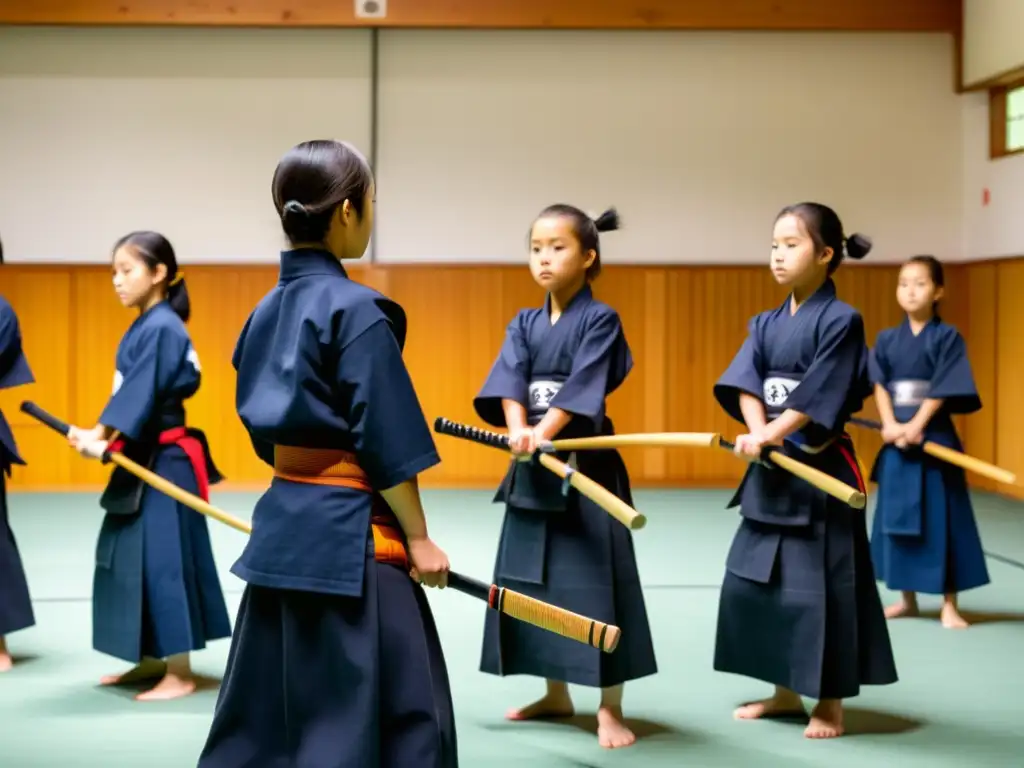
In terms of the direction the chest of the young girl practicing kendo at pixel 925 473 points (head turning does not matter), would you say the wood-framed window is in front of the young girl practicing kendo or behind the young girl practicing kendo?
behind

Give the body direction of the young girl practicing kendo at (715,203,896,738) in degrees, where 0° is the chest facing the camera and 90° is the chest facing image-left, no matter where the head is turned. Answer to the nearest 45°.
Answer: approximately 45°

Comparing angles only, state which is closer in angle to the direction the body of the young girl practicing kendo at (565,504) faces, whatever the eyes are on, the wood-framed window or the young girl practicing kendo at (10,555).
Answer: the young girl practicing kendo

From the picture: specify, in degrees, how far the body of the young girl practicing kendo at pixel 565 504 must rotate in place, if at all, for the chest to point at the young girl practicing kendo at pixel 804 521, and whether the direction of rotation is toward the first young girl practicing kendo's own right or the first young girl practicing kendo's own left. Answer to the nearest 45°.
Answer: approximately 135° to the first young girl practicing kendo's own left
